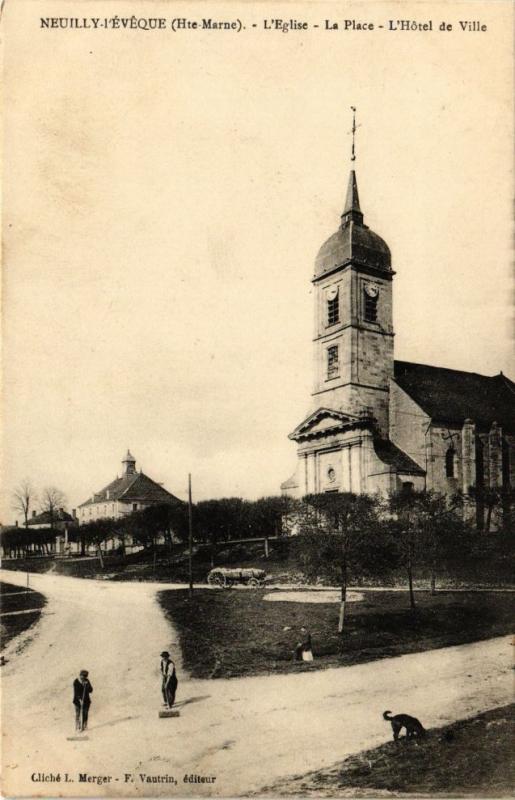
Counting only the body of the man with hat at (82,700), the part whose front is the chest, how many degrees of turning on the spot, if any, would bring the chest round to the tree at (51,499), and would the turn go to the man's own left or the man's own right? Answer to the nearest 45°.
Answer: approximately 180°

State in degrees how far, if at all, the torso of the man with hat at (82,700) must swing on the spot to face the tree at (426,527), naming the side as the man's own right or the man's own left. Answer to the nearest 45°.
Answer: approximately 135° to the man's own left

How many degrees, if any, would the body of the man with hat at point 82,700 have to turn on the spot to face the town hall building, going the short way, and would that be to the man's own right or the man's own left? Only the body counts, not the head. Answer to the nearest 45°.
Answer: approximately 180°

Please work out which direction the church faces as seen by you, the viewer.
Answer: facing the viewer and to the left of the viewer

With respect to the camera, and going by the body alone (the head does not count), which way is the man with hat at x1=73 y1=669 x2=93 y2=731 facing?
toward the camera

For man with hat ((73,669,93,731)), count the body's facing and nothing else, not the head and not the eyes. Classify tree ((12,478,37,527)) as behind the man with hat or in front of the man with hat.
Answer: behind
